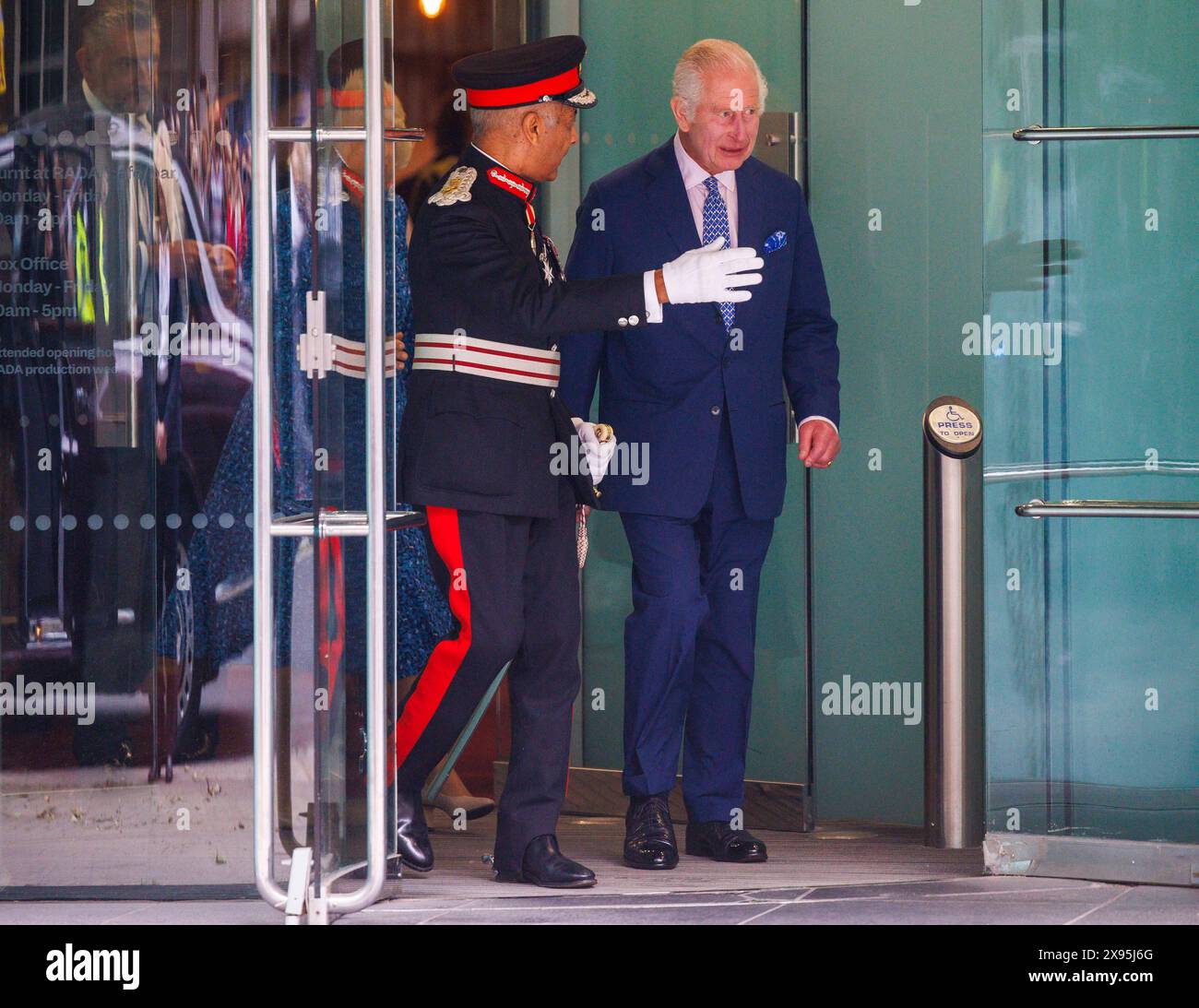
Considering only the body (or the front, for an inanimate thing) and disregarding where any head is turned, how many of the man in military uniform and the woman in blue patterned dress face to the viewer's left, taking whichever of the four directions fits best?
0

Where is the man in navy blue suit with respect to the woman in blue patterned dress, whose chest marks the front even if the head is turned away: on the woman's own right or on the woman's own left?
on the woman's own left

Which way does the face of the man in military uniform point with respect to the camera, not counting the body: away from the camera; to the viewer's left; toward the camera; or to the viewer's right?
to the viewer's right

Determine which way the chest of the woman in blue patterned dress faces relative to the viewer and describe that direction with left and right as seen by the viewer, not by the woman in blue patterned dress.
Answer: facing the viewer and to the right of the viewer

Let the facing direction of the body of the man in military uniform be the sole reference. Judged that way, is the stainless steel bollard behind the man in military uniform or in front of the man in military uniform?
in front

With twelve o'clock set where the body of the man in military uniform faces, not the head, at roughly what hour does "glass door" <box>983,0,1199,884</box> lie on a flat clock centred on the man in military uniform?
The glass door is roughly at 12 o'clock from the man in military uniform.

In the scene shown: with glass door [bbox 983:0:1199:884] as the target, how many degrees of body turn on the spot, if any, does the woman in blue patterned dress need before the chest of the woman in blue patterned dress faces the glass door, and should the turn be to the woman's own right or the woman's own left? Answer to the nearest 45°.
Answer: approximately 45° to the woman's own left

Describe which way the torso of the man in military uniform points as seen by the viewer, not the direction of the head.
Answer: to the viewer's right
